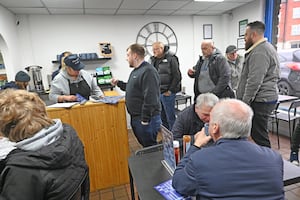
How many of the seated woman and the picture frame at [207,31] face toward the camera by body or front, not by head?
1

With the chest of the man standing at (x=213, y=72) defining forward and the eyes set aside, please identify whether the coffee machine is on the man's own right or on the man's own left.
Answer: on the man's own right

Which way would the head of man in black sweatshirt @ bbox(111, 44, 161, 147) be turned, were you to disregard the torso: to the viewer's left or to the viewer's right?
to the viewer's left

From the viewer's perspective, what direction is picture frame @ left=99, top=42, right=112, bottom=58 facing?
toward the camera

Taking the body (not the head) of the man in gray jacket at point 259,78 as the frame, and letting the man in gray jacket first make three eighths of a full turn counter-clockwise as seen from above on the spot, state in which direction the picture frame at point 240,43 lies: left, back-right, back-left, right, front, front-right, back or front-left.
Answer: back-left

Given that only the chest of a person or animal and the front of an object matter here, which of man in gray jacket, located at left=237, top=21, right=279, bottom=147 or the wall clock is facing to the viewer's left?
the man in gray jacket

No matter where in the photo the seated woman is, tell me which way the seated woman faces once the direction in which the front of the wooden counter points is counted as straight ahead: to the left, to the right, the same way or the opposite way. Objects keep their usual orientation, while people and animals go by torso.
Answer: the opposite way

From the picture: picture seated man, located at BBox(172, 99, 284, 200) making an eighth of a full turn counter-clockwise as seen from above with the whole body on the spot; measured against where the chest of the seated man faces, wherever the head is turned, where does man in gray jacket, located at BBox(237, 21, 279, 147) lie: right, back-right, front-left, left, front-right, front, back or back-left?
right

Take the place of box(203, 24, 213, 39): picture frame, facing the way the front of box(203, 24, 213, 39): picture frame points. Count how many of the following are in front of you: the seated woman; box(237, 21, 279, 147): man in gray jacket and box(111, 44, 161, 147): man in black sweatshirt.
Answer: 3

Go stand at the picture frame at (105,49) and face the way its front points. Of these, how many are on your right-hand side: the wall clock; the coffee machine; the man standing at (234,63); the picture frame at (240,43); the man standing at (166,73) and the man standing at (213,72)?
1

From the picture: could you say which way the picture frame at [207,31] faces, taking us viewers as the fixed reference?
facing the viewer

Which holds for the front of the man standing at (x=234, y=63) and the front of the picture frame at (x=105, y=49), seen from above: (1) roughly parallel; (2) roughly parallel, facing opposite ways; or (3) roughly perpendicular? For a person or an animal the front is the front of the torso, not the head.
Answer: roughly parallel

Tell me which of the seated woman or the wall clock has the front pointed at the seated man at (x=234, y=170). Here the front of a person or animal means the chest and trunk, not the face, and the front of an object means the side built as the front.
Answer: the wall clock

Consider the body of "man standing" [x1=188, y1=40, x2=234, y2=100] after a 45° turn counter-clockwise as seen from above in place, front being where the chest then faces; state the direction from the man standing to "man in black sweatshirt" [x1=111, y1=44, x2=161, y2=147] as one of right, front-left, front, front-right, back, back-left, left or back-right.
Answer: front-right

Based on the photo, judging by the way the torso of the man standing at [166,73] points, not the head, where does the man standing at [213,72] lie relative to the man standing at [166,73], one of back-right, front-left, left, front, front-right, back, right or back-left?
left

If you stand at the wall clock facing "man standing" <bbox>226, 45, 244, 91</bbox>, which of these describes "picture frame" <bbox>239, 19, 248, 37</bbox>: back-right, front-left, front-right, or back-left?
front-left

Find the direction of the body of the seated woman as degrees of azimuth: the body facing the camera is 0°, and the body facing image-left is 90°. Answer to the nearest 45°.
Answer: approximately 135°

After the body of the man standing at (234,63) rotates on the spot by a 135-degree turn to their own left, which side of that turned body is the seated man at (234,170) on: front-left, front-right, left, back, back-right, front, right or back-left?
right

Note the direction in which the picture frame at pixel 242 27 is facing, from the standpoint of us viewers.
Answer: facing the viewer and to the left of the viewer

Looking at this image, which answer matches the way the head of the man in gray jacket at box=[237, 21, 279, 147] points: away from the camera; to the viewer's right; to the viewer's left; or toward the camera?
to the viewer's left

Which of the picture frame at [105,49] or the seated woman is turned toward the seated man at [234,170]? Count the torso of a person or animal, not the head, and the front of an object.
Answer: the picture frame

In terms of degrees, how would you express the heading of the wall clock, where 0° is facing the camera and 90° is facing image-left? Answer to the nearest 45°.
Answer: approximately 0°

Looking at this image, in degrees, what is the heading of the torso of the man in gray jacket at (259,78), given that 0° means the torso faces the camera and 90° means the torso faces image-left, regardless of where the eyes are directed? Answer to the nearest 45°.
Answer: approximately 90°

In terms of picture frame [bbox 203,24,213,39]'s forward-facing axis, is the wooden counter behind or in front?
in front
